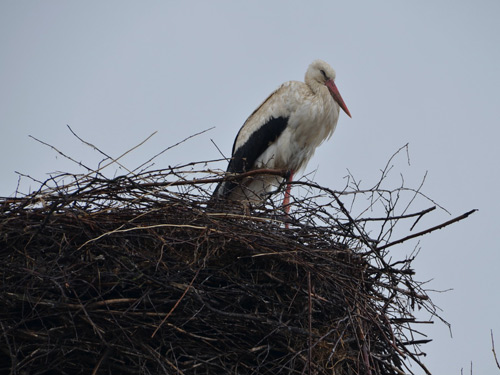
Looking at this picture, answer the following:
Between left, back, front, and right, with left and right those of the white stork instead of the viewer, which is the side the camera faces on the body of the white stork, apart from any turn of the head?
right
